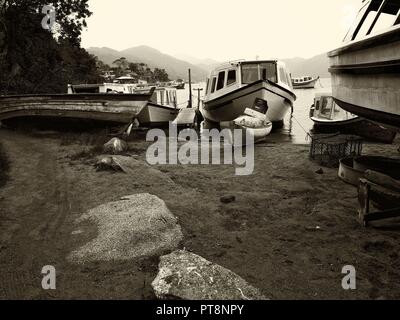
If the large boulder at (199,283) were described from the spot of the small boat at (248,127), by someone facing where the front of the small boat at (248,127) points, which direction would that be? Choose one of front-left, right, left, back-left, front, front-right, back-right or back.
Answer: front-right

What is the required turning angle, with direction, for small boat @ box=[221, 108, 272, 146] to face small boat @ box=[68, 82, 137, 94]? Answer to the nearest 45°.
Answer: approximately 180°

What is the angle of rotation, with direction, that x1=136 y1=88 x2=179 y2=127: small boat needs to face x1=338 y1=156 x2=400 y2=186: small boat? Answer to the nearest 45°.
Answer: approximately 45° to its left

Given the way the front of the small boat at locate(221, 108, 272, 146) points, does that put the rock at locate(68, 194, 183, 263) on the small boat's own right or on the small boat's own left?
on the small boat's own right

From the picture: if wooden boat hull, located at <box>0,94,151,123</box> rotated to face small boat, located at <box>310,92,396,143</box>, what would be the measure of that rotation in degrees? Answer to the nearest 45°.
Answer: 0° — it already faces it

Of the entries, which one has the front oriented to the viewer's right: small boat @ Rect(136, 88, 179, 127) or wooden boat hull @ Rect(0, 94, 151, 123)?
the wooden boat hull

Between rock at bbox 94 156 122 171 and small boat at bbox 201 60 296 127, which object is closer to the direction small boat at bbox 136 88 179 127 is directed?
the rock

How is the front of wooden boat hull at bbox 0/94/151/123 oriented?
to the viewer's right

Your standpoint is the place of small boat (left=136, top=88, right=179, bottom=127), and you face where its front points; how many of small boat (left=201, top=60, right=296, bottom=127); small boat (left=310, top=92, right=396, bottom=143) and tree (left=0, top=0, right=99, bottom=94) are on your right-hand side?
1

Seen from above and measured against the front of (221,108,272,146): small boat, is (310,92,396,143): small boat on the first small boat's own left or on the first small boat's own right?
on the first small boat's own left
